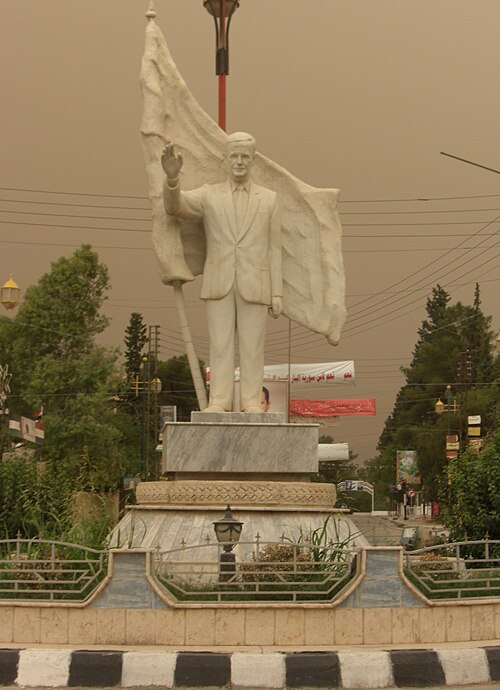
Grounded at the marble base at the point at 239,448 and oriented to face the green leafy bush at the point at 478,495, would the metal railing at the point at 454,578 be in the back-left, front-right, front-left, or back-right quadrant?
front-right

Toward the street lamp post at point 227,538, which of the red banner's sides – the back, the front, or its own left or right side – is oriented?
front

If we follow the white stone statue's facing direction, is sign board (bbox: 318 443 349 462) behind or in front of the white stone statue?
behind

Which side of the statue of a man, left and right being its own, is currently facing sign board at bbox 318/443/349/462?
back

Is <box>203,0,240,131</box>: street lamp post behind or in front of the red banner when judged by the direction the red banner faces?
in front

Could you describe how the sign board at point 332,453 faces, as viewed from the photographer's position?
facing the viewer

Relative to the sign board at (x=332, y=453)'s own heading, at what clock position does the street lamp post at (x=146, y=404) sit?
The street lamp post is roughly at 4 o'clock from the sign board.

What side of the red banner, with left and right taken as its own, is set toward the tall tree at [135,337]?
right

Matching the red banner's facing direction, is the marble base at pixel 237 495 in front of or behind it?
in front

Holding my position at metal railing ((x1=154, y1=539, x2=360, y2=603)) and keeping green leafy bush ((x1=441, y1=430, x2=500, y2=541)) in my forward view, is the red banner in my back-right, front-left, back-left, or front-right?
front-left

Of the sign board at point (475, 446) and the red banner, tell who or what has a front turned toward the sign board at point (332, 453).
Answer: the red banner

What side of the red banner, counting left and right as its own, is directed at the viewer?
front

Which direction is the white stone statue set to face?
toward the camera
